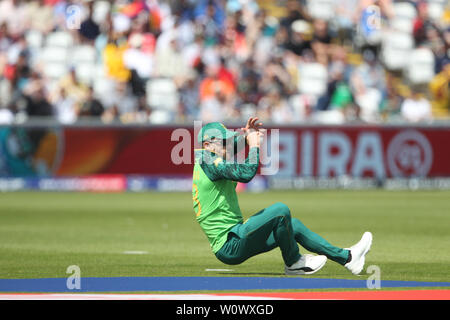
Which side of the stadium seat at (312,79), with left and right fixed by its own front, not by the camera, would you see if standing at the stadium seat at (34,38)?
right

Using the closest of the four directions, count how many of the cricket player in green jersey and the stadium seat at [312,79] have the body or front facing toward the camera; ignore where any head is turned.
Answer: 1

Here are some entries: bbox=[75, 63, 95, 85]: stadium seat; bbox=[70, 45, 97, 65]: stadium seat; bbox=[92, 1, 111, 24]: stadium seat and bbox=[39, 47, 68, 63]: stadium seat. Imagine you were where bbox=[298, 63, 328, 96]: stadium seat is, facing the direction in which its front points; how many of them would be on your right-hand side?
4

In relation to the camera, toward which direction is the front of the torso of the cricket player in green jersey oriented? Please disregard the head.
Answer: to the viewer's right

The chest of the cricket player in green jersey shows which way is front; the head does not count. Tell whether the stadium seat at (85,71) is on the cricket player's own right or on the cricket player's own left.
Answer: on the cricket player's own left

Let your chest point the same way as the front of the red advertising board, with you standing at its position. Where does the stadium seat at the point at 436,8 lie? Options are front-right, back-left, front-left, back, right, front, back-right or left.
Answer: back-left

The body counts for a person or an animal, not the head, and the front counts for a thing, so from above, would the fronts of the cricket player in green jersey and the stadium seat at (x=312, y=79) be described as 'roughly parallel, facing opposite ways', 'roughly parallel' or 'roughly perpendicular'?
roughly perpendicular

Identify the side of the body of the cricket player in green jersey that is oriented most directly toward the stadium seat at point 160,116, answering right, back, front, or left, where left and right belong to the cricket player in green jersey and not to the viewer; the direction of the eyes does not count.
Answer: left

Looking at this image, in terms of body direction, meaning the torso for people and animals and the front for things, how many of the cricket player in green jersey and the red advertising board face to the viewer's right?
1

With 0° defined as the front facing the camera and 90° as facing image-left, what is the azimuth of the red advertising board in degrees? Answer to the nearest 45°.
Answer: approximately 0°

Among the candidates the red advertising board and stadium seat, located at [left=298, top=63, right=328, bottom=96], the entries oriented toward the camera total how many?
2

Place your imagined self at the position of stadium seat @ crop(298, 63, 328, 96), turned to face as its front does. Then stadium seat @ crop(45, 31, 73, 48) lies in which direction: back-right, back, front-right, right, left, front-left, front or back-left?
right

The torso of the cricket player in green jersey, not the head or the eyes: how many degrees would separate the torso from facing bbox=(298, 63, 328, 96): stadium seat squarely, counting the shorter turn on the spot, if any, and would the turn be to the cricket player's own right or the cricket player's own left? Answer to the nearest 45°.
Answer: approximately 90° to the cricket player's own left
